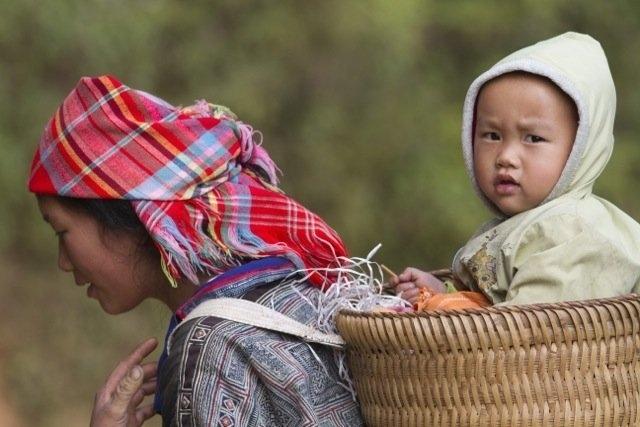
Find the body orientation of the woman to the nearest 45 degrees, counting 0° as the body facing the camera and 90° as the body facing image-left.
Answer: approximately 90°

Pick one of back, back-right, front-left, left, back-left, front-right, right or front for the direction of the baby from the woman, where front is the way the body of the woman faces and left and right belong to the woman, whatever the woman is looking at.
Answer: back

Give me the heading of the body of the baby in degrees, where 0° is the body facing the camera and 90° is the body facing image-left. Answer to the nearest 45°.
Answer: approximately 45°

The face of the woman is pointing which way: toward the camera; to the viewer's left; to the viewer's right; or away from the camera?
to the viewer's left

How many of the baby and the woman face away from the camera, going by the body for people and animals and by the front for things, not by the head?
0
